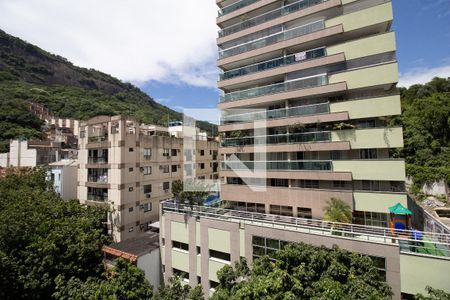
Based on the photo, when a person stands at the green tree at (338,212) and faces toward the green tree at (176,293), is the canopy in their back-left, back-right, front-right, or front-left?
back-left

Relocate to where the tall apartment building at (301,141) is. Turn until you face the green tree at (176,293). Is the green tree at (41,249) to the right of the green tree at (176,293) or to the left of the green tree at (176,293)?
right
